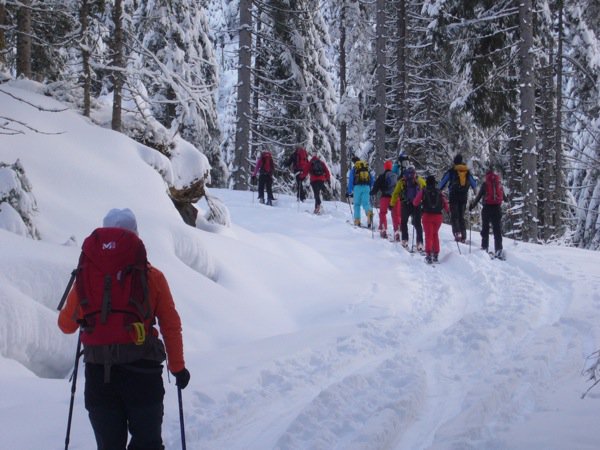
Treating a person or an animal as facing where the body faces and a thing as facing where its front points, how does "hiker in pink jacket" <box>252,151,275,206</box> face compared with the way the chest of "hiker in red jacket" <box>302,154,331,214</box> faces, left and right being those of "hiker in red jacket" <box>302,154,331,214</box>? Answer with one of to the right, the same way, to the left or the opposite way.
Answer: the same way

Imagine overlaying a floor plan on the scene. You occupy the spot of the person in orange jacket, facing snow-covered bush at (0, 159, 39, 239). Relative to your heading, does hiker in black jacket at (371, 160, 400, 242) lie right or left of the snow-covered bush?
right

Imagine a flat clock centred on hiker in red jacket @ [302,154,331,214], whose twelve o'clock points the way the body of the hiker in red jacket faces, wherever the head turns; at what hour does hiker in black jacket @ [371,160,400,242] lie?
The hiker in black jacket is roughly at 5 o'clock from the hiker in red jacket.

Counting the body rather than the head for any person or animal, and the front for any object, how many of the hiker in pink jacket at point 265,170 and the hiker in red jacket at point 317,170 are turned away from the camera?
2

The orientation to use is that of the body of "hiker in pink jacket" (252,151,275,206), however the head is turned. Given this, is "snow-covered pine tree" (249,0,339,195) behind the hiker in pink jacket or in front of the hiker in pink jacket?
in front

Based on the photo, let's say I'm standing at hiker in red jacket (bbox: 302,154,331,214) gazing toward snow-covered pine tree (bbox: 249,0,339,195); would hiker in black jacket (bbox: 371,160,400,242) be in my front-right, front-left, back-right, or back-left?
back-right

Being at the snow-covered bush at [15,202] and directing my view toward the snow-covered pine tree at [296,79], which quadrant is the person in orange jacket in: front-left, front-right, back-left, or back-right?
back-right

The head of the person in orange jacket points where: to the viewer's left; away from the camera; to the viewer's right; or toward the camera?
away from the camera

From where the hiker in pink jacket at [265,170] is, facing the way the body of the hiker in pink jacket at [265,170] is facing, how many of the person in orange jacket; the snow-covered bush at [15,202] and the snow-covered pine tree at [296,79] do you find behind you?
2

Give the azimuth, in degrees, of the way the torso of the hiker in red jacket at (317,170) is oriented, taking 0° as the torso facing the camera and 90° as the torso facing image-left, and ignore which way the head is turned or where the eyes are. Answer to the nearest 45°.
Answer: approximately 180°

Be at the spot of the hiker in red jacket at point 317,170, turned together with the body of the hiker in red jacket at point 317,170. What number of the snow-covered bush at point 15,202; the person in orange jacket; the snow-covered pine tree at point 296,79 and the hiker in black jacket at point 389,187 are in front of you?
1

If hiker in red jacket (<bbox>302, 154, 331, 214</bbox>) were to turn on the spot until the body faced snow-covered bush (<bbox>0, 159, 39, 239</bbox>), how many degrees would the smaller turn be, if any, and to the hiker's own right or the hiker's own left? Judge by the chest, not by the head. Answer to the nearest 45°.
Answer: approximately 180°

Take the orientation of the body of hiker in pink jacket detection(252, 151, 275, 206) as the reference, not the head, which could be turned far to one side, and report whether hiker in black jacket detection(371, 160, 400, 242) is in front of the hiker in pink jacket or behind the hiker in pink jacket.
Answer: behind

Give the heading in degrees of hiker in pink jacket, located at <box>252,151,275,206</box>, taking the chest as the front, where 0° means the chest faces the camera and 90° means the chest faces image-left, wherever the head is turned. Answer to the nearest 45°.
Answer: approximately 180°
